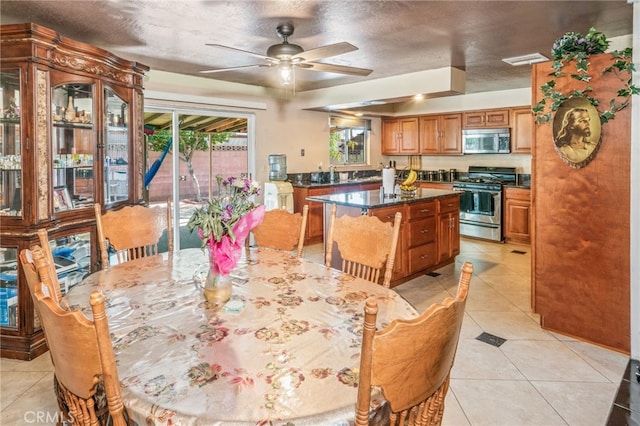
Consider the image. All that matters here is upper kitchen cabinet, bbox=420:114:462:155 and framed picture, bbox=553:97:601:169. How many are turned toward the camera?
2

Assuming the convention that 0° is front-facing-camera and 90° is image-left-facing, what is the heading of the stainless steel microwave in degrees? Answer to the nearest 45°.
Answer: approximately 0°

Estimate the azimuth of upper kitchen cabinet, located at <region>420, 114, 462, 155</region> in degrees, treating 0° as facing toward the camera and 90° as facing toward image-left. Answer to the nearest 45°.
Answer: approximately 0°

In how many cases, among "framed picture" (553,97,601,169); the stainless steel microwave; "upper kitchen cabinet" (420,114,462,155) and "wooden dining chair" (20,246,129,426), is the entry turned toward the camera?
3

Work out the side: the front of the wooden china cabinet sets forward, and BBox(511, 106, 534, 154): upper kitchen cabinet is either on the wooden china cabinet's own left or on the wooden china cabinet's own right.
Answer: on the wooden china cabinet's own left

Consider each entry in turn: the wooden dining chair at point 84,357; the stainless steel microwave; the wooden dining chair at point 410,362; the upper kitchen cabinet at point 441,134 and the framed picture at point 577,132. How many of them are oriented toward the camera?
3
